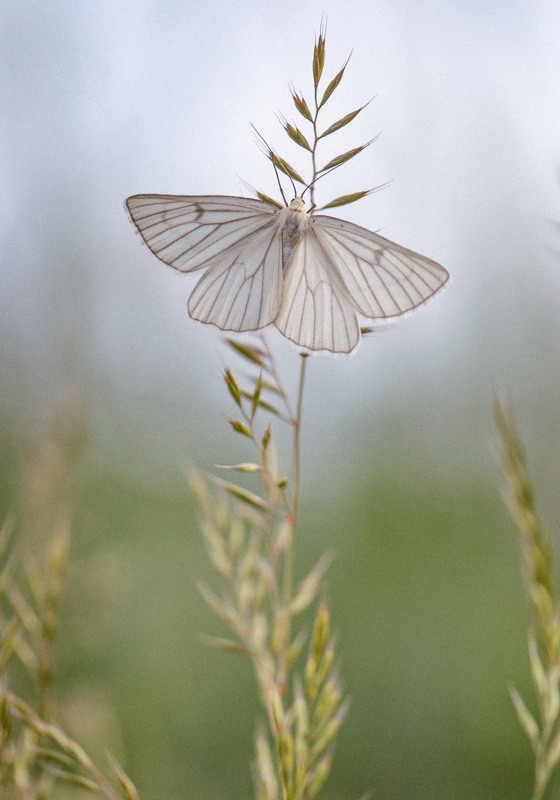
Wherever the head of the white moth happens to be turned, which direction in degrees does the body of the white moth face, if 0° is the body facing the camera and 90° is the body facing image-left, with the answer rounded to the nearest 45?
approximately 180°
